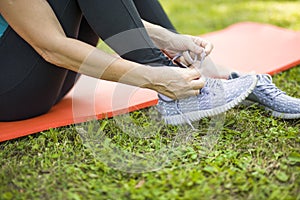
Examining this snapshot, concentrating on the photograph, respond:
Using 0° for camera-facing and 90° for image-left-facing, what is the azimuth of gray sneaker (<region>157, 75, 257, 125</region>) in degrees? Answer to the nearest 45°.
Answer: approximately 270°
